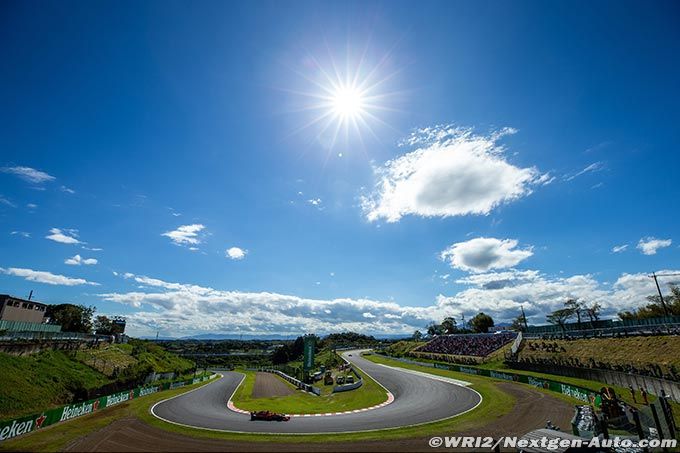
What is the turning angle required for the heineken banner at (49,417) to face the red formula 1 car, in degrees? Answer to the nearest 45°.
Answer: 0° — it already faces it

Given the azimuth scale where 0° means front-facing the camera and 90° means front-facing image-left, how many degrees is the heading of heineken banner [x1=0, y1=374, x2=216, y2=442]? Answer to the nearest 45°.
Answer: approximately 315°
